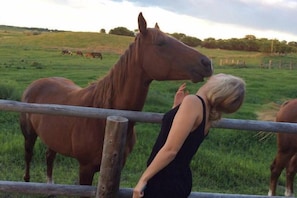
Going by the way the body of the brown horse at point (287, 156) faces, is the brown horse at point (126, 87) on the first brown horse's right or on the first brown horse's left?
on the first brown horse's left

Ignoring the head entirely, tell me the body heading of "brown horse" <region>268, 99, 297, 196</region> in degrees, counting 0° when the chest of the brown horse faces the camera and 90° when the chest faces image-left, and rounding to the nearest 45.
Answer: approximately 270°

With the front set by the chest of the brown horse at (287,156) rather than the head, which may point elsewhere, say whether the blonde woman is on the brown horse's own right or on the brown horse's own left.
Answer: on the brown horse's own right

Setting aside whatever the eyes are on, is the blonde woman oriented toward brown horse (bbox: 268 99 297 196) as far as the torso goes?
no

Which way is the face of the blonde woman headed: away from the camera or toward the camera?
away from the camera

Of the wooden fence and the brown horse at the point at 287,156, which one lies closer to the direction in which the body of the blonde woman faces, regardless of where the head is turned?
the wooden fence

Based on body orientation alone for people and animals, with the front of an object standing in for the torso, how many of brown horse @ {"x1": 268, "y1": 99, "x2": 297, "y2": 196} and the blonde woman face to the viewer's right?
1

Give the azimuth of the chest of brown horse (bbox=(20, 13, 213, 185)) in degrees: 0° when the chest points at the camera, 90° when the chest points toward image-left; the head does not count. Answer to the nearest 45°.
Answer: approximately 315°

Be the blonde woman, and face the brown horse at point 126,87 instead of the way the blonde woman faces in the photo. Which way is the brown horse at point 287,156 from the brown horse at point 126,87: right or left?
right

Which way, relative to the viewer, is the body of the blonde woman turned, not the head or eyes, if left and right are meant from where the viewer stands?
facing away from the viewer and to the left of the viewer

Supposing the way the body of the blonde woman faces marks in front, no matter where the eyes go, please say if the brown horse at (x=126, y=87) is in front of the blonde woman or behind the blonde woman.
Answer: in front

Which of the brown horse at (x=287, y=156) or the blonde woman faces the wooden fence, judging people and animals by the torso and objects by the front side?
the blonde woman

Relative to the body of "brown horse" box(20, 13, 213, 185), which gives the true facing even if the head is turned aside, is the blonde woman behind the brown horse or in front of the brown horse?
in front

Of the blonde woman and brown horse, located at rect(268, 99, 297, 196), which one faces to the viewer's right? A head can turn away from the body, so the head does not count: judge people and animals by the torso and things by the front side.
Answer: the brown horse
